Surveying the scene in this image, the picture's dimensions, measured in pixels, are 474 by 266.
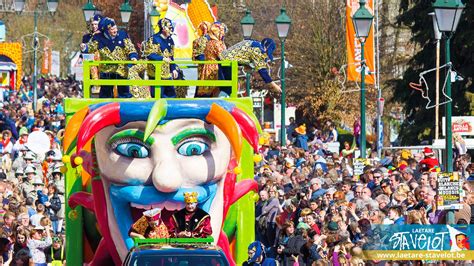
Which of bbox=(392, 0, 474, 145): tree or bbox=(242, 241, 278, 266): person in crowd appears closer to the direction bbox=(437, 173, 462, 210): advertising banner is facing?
the person in crowd

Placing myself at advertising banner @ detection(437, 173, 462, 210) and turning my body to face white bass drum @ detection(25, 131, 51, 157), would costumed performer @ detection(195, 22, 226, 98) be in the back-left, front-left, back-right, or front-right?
front-left

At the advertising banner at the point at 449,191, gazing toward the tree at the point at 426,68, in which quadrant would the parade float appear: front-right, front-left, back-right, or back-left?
back-left

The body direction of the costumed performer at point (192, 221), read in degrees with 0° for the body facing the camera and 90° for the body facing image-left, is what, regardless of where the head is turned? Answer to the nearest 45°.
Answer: approximately 0°

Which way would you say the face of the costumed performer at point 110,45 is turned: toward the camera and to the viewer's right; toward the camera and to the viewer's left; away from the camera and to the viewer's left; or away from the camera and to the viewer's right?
toward the camera and to the viewer's right

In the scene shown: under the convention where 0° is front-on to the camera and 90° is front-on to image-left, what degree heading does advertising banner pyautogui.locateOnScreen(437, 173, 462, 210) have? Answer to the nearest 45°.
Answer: approximately 0°

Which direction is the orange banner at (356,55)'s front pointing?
toward the camera

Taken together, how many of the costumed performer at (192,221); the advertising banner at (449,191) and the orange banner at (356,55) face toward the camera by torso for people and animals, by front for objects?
3

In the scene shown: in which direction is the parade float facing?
toward the camera

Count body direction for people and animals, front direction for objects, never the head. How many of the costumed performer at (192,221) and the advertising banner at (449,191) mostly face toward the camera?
2

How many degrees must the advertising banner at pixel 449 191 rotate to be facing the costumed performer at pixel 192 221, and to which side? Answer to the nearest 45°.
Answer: approximately 45° to its right

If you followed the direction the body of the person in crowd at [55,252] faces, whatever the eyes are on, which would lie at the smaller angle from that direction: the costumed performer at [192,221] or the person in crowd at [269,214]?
the costumed performer
